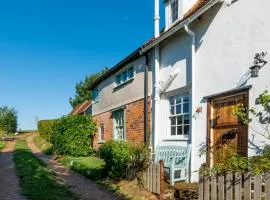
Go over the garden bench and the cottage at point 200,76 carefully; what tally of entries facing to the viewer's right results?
0

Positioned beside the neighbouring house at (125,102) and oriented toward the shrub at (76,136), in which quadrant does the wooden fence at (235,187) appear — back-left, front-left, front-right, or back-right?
back-left

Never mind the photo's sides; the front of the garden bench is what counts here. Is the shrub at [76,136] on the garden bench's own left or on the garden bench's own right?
on the garden bench's own right

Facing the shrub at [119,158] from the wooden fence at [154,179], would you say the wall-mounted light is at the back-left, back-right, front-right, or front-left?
back-right

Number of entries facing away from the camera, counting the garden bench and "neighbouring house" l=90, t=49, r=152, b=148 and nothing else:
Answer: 0

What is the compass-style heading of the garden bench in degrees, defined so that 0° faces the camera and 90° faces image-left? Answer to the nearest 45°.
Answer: approximately 45°

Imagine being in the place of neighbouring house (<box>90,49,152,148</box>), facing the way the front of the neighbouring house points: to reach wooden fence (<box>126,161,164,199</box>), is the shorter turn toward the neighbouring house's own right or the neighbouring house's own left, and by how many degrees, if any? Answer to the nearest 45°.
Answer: approximately 45° to the neighbouring house's own left
